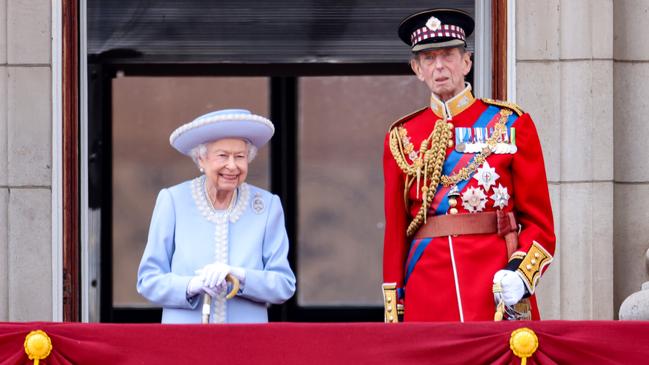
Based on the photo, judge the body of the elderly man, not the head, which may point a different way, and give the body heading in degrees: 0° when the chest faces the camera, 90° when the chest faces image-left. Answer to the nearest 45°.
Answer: approximately 0°

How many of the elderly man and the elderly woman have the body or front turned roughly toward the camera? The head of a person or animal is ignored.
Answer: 2

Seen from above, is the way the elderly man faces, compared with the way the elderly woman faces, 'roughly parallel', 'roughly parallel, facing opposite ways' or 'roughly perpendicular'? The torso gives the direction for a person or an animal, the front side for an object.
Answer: roughly parallel

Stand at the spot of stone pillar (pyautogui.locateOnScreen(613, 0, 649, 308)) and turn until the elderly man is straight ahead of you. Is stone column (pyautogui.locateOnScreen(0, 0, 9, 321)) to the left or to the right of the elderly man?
right

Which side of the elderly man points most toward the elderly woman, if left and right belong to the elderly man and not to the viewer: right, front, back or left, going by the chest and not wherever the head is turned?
right

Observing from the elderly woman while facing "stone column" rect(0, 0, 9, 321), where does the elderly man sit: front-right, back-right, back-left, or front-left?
back-right

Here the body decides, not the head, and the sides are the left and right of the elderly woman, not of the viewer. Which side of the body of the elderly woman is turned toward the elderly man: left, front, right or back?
left

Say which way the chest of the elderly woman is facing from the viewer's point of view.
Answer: toward the camera

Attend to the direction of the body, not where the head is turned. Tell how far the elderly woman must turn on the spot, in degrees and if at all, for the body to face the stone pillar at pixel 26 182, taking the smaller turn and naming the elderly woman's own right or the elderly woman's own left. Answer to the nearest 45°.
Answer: approximately 135° to the elderly woman's own right

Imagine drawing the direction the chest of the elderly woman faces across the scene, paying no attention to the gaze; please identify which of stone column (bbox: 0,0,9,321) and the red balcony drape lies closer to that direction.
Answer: the red balcony drape
